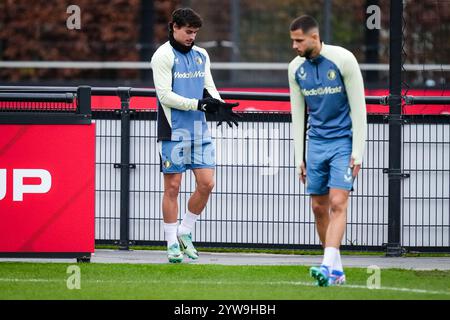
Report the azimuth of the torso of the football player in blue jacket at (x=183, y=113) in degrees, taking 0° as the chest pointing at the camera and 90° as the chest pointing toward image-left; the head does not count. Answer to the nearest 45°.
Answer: approximately 315°

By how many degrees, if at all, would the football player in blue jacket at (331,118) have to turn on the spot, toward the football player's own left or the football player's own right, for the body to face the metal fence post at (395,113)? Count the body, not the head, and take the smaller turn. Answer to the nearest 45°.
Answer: approximately 135° to the football player's own right

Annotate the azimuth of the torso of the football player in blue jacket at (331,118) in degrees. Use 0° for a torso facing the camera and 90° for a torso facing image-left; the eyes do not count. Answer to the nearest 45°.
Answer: approximately 45°

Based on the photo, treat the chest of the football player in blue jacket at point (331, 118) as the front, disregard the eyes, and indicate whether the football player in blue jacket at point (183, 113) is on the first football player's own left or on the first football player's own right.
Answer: on the first football player's own right

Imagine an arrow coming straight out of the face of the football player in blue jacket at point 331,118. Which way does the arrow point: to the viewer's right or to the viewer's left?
to the viewer's left

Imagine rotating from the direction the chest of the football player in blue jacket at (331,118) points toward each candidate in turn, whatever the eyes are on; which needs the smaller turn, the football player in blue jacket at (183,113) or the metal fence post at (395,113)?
the football player in blue jacket

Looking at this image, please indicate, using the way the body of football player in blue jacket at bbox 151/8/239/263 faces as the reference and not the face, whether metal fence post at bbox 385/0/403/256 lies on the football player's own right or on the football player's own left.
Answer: on the football player's own left
